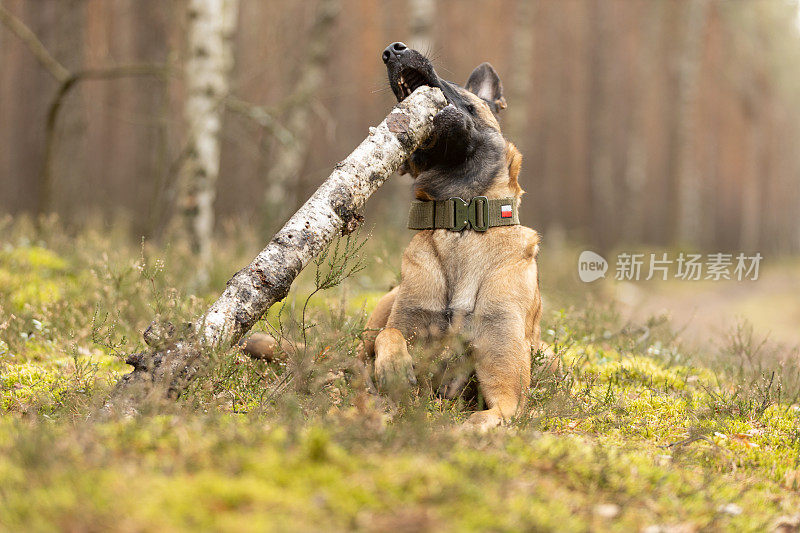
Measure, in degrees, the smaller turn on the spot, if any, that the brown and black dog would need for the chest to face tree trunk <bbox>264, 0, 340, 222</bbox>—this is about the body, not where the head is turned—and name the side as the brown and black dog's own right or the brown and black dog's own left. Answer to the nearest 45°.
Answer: approximately 180°

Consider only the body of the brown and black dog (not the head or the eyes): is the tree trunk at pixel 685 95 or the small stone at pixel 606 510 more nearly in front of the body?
the small stone

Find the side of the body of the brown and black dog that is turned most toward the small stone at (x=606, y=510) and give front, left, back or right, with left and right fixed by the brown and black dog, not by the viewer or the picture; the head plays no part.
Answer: front

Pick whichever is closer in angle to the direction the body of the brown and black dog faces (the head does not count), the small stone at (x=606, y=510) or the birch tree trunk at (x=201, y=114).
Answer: the small stone

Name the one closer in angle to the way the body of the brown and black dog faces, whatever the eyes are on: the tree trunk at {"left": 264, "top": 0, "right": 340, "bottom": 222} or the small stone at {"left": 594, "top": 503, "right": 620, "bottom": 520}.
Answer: the small stone

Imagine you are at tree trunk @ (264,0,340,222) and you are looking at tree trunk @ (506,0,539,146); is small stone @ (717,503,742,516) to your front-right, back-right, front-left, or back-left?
back-right

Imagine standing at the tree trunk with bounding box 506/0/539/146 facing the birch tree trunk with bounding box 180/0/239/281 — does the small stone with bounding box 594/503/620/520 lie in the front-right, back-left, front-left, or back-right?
front-left

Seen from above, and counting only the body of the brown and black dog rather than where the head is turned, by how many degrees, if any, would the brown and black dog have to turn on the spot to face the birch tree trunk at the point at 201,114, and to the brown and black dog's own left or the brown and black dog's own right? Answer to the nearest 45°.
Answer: approximately 135° to the brown and black dog's own right

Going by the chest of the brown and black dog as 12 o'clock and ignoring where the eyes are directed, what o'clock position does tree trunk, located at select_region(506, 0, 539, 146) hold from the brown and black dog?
The tree trunk is roughly at 6 o'clock from the brown and black dog.

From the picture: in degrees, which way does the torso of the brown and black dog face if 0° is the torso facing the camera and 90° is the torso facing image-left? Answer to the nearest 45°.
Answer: approximately 0°

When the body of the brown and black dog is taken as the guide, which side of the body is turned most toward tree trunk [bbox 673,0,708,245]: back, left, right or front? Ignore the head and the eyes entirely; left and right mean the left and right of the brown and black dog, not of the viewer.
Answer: back
